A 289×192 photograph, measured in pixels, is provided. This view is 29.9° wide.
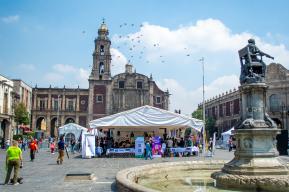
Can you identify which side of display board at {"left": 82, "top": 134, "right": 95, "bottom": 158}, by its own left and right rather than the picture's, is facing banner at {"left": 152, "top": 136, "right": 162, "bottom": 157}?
left

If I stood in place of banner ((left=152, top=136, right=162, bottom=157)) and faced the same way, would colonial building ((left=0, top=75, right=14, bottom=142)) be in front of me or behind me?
behind

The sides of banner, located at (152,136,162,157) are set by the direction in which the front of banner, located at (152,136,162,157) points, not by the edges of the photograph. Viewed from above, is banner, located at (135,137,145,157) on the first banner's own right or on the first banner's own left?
on the first banner's own right

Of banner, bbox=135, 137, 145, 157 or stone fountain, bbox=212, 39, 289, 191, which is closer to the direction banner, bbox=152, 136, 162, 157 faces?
the stone fountain
